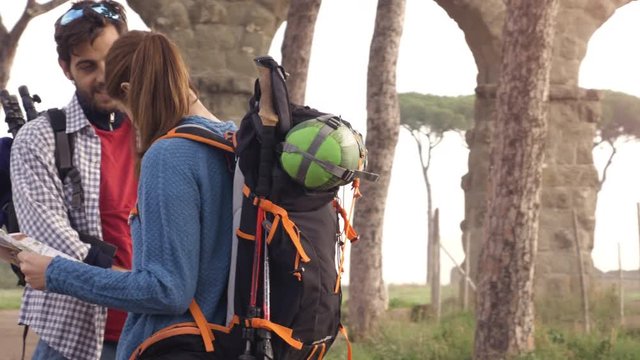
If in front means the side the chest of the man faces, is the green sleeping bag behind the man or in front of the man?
in front

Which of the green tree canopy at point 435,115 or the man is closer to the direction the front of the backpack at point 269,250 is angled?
the green tree canopy

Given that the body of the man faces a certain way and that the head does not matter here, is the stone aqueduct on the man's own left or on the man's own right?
on the man's own left

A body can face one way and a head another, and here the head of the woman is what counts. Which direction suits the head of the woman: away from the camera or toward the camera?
away from the camera

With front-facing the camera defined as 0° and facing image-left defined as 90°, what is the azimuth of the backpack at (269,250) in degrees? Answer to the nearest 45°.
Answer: approximately 270°

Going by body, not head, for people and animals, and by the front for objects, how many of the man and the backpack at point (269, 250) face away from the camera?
0

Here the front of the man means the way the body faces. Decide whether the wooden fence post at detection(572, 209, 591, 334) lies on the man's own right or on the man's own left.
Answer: on the man's own left

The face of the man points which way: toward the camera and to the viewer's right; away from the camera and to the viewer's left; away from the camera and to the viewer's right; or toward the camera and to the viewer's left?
toward the camera and to the viewer's right

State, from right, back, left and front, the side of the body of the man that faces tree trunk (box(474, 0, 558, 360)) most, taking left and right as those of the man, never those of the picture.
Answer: left
